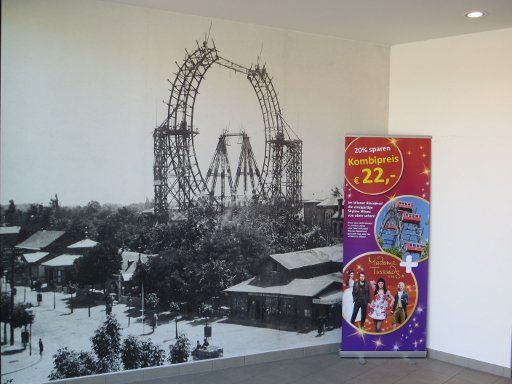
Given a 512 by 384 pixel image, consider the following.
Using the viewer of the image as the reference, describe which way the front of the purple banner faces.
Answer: facing the viewer
